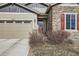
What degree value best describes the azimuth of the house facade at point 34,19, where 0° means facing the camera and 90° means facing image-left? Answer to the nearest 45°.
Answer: approximately 0°

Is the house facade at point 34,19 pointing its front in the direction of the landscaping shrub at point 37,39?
yes

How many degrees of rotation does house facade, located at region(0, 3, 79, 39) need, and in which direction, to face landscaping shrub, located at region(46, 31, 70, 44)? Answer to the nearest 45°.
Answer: approximately 45° to its left
